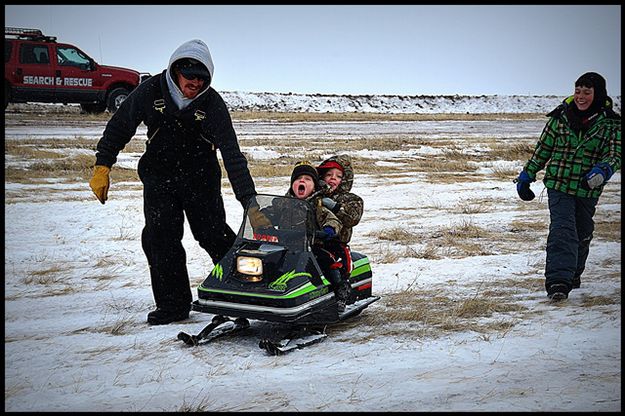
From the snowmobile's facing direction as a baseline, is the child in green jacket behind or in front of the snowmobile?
behind

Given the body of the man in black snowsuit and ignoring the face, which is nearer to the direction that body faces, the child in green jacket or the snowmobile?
the snowmobile

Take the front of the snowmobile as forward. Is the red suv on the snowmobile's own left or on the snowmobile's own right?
on the snowmobile's own right

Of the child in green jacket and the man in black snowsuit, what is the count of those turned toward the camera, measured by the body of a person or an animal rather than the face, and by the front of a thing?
2

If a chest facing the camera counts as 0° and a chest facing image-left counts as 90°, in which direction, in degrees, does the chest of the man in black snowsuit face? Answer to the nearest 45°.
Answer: approximately 0°

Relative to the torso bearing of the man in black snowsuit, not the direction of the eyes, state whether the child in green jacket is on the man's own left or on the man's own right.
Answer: on the man's own left

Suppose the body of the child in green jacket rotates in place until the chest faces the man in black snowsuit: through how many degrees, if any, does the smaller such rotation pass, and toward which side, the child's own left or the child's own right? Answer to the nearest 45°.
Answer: approximately 45° to the child's own right

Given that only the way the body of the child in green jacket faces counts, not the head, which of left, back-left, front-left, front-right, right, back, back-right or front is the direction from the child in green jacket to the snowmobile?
front-right

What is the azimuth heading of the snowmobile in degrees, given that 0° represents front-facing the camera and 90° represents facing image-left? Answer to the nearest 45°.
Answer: approximately 45°

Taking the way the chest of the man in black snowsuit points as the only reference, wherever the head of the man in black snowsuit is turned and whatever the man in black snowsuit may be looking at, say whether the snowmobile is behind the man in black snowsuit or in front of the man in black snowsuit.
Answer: in front
